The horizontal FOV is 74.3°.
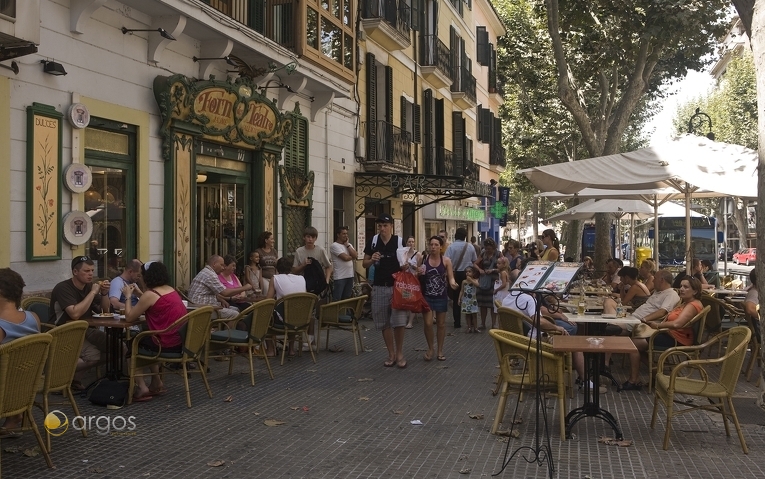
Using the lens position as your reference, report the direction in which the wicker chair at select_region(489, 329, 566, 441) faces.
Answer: facing to the right of the viewer

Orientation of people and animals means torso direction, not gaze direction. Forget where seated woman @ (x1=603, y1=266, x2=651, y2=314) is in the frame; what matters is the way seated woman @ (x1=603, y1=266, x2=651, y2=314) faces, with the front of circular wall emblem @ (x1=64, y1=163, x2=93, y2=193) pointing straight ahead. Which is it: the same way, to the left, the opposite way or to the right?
the opposite way

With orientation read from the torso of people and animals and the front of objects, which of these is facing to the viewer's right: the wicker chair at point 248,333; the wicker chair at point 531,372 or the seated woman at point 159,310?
the wicker chair at point 531,372

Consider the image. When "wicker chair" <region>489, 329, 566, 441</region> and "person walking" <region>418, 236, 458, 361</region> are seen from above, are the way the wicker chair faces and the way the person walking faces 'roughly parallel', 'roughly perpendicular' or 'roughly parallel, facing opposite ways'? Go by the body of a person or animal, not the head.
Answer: roughly perpendicular

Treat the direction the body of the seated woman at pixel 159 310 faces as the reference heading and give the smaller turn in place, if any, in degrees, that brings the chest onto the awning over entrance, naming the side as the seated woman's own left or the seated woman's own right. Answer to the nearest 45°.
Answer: approximately 90° to the seated woman's own right

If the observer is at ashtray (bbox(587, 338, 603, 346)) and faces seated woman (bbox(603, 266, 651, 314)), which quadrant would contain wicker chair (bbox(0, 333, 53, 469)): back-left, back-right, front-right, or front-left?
back-left

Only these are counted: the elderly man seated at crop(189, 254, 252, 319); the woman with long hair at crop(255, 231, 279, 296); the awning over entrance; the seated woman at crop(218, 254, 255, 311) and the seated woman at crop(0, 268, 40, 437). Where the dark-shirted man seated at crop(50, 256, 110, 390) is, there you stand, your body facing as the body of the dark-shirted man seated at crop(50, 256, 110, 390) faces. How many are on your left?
4

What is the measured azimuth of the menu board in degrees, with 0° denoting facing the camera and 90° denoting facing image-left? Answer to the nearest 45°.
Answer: approximately 0°

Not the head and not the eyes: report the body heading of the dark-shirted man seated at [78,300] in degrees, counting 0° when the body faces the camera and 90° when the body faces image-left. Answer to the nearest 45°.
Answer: approximately 315°
